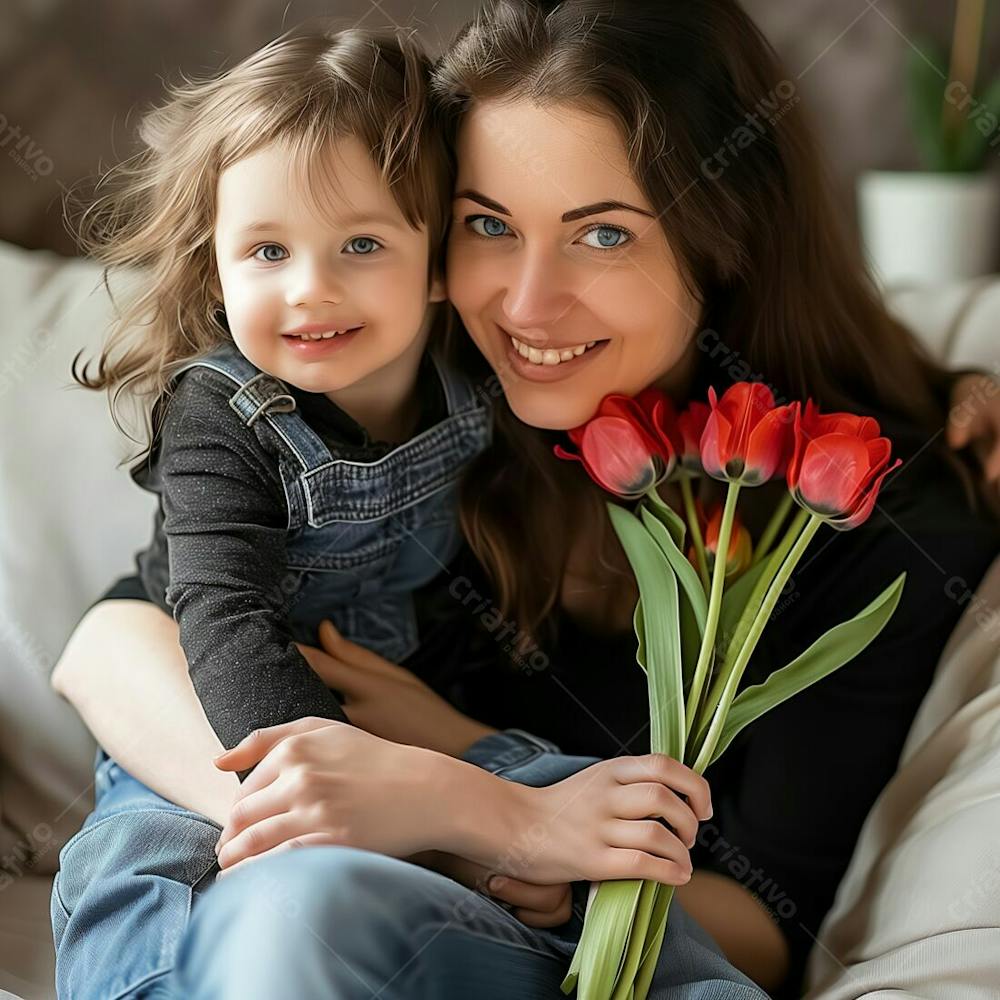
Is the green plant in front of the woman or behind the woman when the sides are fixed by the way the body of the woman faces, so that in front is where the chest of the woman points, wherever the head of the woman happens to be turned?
behind

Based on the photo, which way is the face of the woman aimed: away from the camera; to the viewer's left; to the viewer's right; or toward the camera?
toward the camera

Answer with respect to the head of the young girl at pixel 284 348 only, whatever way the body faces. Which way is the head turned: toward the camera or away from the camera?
toward the camera

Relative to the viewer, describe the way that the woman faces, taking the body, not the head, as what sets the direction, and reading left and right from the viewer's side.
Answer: facing the viewer and to the left of the viewer
